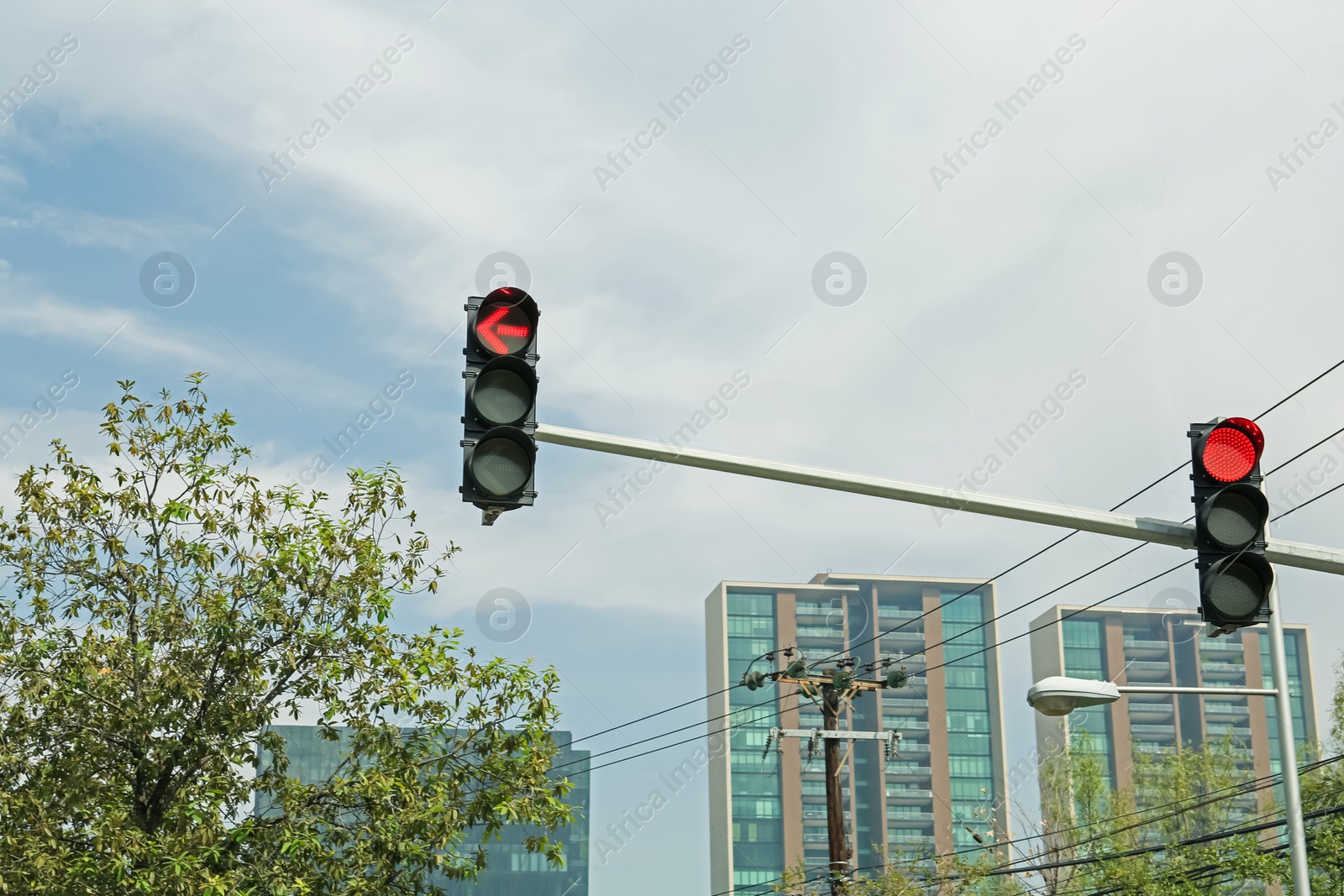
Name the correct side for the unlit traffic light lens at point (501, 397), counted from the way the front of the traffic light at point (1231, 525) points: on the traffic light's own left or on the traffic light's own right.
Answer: on the traffic light's own right

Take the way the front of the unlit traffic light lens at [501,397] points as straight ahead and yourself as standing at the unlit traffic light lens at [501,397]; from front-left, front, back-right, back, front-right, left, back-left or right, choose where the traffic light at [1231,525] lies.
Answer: left

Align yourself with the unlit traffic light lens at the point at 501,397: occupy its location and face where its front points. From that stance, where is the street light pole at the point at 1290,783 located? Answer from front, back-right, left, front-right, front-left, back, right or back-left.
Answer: back-left

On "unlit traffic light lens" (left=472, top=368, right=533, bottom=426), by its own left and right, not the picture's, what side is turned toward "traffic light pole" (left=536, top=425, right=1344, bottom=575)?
left

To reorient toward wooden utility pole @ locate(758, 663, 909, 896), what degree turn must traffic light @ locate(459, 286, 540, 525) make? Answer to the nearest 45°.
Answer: approximately 180°

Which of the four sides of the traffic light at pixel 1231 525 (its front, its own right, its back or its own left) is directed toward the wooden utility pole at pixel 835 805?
back

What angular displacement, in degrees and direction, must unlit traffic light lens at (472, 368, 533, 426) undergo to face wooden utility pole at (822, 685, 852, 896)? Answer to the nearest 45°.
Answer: approximately 180°

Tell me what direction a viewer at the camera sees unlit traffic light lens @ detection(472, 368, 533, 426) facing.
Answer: facing the viewer

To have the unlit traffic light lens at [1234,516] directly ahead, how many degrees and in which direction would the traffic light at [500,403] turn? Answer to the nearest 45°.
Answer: approximately 90° to its left
